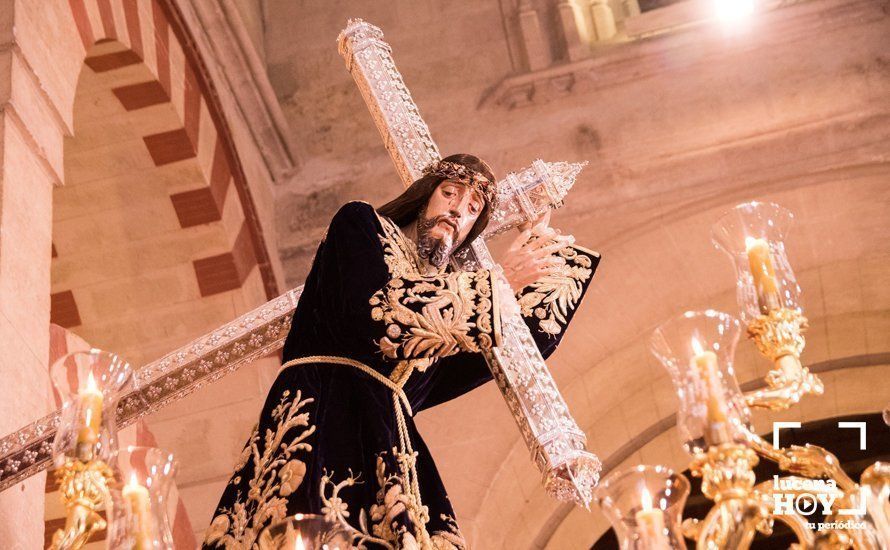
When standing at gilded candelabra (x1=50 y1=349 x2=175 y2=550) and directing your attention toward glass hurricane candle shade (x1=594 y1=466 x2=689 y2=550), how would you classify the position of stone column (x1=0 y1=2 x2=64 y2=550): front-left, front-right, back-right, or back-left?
back-left

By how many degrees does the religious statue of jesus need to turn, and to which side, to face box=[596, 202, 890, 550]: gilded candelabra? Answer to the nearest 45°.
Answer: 0° — it already faces it

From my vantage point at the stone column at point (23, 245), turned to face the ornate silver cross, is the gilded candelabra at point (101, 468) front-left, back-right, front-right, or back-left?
front-right

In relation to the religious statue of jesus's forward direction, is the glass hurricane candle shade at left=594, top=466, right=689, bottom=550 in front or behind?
in front

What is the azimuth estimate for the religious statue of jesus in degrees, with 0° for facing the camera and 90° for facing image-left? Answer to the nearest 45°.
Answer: approximately 315°

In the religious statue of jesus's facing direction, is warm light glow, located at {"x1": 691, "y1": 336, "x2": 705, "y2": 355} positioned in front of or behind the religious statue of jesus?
in front

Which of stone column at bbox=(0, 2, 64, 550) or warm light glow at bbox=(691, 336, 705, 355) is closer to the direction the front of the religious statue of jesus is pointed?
the warm light glow

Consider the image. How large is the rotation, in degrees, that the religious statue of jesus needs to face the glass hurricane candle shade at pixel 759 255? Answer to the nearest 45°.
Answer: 0° — it already faces it
